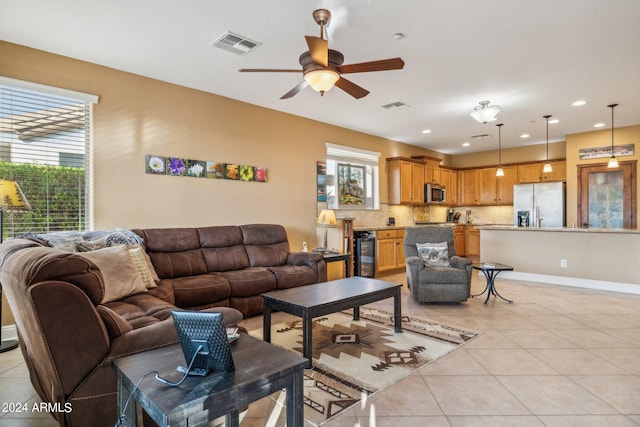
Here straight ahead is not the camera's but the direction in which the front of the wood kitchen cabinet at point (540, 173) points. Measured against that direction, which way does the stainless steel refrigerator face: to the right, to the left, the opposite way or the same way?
the same way

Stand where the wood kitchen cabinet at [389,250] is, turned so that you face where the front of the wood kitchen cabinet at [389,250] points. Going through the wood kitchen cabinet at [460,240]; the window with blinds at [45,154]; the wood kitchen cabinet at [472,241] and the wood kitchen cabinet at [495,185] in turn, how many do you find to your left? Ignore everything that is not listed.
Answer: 3

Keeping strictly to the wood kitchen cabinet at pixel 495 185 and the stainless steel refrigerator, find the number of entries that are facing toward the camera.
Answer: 2

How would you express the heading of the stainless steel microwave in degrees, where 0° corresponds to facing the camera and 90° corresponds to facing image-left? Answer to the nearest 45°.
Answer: approximately 315°

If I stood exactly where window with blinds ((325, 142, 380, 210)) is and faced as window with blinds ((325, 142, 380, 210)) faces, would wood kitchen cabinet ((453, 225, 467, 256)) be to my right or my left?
on my left

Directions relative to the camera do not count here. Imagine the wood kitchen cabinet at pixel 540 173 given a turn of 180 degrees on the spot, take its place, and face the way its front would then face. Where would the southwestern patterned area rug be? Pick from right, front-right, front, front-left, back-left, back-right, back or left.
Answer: back

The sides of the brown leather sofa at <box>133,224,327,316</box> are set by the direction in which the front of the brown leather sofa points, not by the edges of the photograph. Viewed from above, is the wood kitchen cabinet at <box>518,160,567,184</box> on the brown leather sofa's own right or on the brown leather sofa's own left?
on the brown leather sofa's own left

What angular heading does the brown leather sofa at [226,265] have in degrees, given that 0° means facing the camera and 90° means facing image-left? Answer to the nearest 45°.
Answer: approximately 315°

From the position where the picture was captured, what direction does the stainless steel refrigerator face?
facing the viewer

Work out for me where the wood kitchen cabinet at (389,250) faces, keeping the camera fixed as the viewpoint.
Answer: facing the viewer and to the right of the viewer

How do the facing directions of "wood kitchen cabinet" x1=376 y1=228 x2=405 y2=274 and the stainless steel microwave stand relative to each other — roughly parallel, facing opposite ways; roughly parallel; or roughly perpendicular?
roughly parallel

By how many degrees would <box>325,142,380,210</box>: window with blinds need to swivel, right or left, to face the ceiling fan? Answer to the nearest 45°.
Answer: approximately 45° to its right

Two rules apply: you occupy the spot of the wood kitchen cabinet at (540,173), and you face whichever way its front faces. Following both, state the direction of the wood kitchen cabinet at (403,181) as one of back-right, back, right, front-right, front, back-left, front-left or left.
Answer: front-right

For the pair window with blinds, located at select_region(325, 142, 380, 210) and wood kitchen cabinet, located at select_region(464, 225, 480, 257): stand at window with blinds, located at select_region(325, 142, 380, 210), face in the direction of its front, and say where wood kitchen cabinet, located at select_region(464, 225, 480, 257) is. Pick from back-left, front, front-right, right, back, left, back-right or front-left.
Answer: left

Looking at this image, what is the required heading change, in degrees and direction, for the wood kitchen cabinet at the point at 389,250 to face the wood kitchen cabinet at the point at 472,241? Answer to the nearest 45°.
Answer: approximately 90° to its left

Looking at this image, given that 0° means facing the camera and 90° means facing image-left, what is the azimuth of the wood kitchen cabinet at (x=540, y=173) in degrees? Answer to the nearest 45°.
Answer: approximately 0°

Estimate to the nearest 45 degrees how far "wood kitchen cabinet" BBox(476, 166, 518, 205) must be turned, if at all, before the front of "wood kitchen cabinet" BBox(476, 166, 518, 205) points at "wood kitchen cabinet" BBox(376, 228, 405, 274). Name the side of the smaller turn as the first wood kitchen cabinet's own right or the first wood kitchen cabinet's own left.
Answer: approximately 45° to the first wood kitchen cabinet's own right

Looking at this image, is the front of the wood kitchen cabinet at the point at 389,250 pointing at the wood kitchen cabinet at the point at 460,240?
no

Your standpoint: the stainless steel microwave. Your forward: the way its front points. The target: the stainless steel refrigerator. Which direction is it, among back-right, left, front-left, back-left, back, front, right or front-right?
front-left

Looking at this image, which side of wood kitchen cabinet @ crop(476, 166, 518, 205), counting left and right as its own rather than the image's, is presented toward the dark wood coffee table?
front

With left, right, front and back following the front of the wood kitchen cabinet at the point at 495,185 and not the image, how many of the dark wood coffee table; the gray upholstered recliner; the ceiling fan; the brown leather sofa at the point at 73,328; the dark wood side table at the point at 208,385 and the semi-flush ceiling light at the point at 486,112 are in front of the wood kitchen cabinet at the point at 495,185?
6

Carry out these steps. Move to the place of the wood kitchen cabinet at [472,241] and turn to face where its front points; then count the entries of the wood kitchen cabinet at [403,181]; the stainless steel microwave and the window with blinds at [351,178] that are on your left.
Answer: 0
